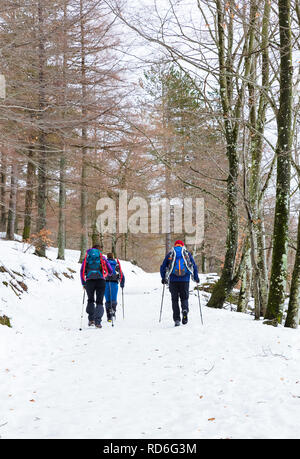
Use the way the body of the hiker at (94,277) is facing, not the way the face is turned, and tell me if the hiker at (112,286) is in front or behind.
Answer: in front

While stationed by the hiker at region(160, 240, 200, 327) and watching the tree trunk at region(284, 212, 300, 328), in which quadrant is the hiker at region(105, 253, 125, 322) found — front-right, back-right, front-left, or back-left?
back-left

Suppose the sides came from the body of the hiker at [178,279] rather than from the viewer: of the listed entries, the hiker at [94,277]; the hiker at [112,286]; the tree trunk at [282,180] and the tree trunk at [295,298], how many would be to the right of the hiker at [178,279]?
2

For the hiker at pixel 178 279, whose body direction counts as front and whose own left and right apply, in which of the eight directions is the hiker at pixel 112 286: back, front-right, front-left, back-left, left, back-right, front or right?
front-left

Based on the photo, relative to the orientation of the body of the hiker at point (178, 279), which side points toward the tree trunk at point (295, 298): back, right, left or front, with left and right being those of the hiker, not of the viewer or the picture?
right

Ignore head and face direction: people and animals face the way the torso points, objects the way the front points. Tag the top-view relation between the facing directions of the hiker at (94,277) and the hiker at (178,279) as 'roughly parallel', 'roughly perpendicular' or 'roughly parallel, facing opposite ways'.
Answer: roughly parallel

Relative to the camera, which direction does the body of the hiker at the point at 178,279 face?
away from the camera

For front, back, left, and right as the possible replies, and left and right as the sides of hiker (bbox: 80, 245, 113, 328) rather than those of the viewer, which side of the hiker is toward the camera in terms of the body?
back

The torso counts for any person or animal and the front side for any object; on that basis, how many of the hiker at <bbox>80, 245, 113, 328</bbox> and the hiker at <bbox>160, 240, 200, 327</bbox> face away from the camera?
2

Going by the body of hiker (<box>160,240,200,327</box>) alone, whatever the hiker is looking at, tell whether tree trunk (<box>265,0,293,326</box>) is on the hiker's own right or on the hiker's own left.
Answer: on the hiker's own right

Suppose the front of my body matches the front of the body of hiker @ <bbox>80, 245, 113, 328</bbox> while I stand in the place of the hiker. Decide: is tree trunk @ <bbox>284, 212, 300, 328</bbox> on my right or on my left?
on my right

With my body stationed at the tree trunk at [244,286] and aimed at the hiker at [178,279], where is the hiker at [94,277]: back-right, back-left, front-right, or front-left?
front-right
